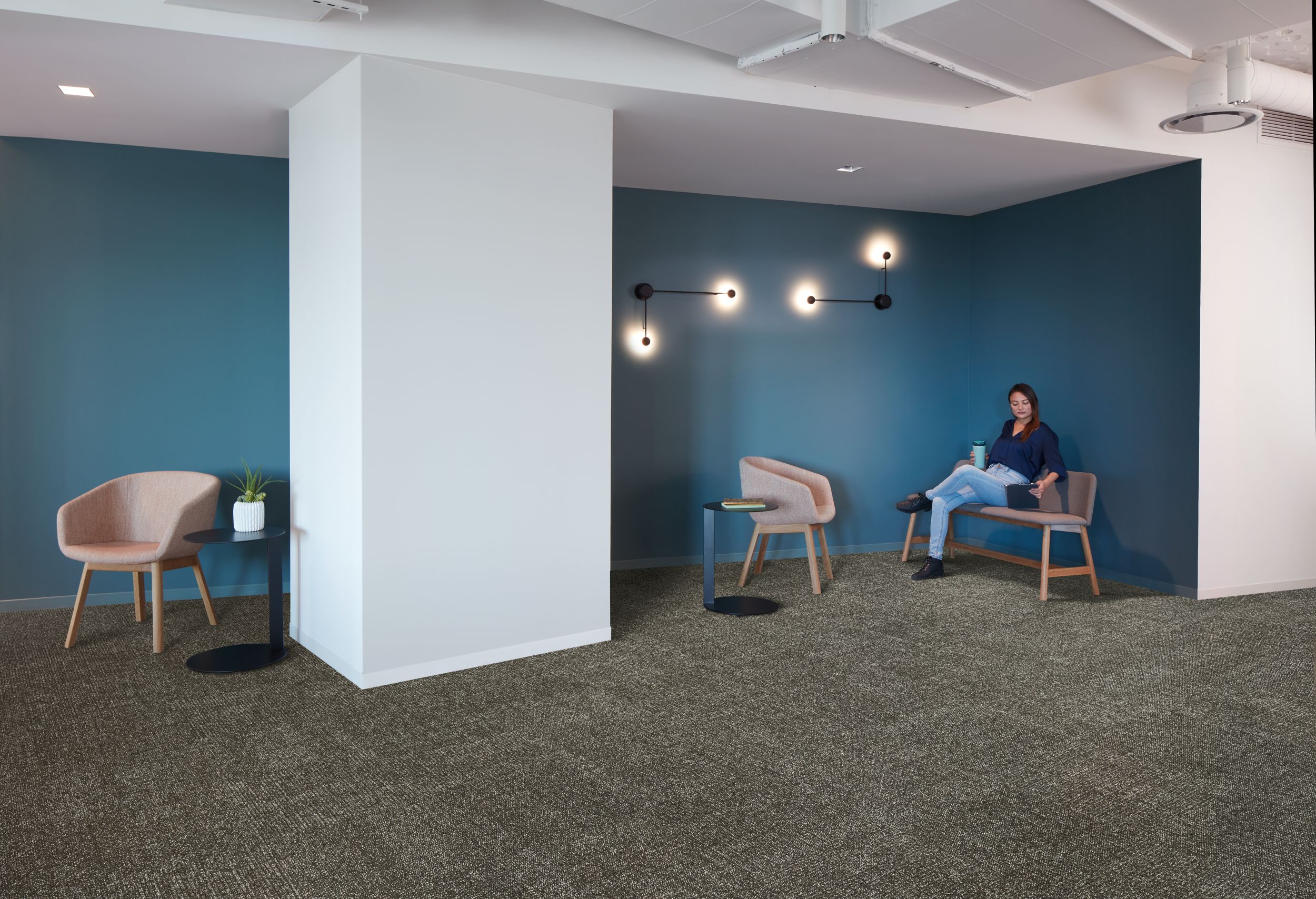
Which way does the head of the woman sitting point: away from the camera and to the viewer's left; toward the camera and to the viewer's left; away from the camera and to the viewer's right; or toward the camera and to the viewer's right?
toward the camera and to the viewer's left

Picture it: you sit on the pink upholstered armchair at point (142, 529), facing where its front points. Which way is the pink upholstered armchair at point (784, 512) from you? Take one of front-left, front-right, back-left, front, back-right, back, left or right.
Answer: back-left

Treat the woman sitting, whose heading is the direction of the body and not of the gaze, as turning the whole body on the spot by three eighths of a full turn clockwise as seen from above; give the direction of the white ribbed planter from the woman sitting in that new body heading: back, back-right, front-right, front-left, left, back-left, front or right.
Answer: back-left

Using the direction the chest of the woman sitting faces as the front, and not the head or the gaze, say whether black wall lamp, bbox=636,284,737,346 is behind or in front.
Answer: in front

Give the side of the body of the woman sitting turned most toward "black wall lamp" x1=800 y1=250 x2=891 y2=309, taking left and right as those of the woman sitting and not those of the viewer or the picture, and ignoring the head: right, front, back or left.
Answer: right

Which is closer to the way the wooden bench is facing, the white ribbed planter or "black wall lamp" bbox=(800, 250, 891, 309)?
the white ribbed planter

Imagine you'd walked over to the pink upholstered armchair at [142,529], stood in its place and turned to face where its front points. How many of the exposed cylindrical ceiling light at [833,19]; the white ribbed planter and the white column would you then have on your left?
3

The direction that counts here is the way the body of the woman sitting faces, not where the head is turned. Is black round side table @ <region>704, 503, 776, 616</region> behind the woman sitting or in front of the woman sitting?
in front

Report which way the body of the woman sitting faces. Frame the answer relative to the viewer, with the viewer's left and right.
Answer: facing the viewer and to the left of the viewer

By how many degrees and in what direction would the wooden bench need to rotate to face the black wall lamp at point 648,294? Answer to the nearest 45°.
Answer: approximately 45° to its right
